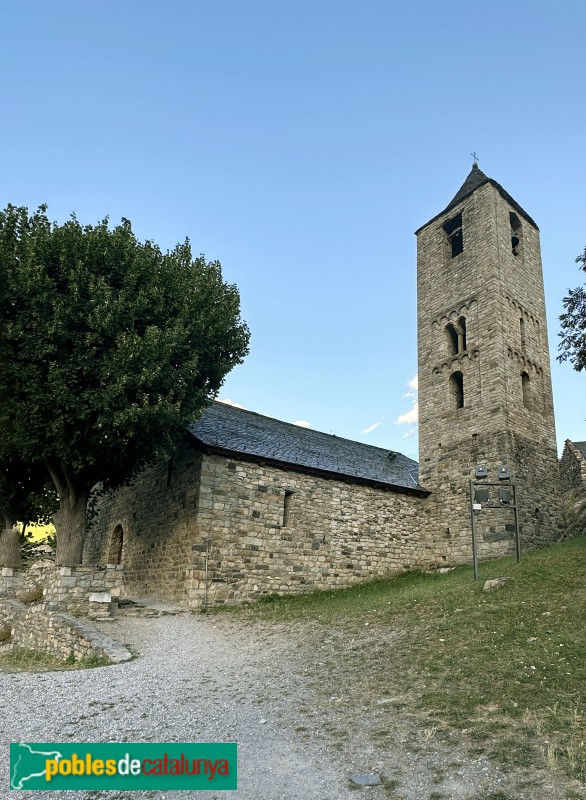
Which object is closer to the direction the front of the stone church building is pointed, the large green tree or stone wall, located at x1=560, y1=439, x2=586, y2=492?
the large green tree

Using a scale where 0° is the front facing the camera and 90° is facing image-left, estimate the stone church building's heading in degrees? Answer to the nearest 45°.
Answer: approximately 45°

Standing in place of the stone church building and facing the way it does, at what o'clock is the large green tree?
The large green tree is roughly at 12 o'clock from the stone church building.

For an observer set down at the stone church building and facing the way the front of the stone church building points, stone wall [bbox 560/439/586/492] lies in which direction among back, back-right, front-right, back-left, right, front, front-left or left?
back

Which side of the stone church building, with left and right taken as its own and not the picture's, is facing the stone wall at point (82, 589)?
front

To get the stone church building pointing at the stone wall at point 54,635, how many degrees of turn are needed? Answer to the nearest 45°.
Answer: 0° — it already faces it
